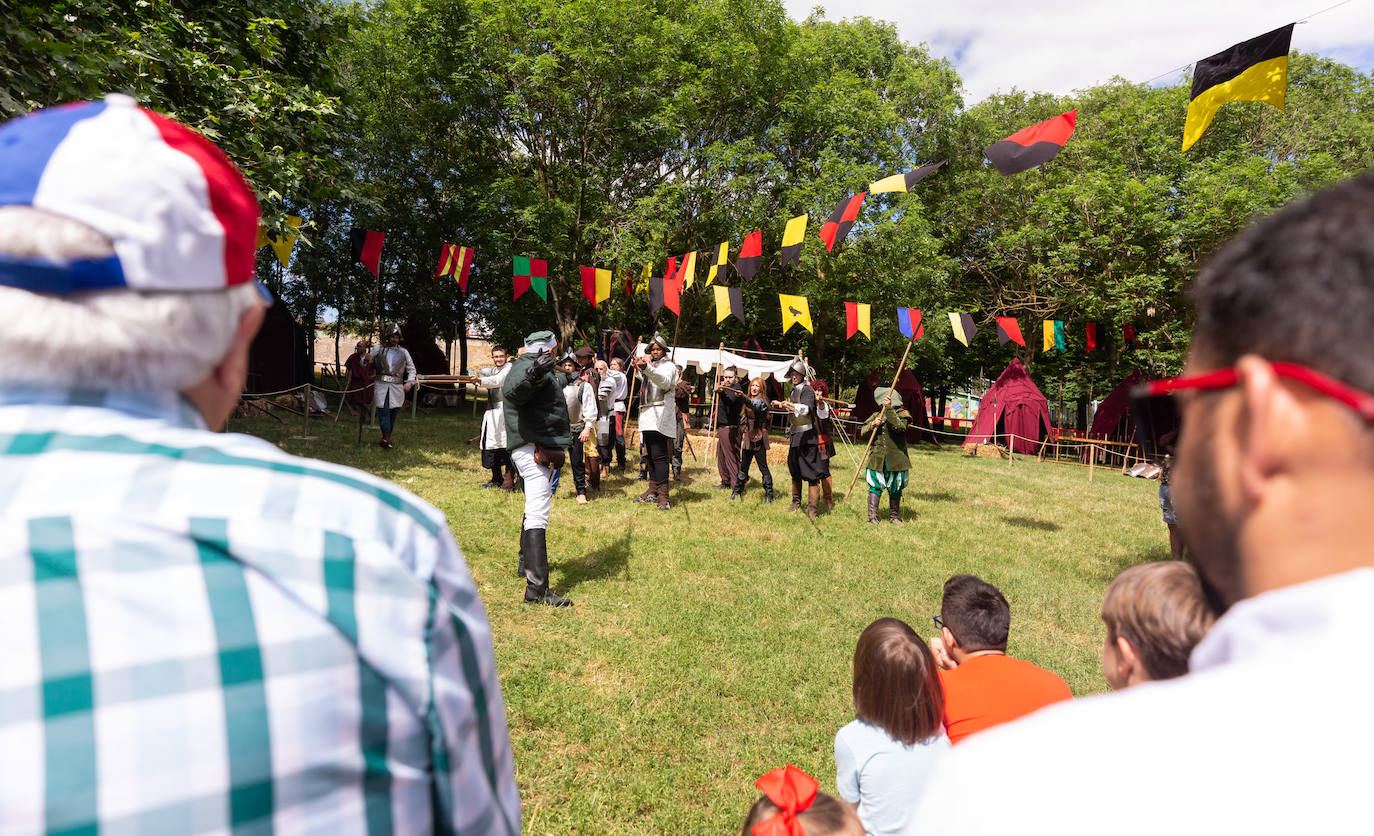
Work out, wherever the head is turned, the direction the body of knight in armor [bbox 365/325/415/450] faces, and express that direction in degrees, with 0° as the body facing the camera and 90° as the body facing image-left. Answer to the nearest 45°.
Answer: approximately 0°

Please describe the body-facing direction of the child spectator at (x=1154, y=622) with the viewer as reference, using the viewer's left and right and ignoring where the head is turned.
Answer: facing away from the viewer and to the left of the viewer

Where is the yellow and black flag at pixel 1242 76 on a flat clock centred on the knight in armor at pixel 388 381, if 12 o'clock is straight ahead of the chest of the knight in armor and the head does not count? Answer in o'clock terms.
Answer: The yellow and black flag is roughly at 11 o'clock from the knight in armor.

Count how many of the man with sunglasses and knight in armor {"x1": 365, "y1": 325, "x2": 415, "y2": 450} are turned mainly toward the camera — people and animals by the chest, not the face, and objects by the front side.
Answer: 1

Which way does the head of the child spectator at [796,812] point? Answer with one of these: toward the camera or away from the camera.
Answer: away from the camera

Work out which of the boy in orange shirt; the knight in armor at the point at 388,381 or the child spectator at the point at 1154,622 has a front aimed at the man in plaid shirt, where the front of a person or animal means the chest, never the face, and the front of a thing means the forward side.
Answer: the knight in armor

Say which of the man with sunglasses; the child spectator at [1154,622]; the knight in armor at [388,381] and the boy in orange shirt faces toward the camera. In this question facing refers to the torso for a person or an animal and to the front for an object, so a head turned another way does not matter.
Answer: the knight in armor

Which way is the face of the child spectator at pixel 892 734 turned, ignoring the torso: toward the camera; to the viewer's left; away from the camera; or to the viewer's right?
away from the camera

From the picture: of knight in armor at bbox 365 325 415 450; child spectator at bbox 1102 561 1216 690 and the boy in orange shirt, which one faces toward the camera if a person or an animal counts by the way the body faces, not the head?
the knight in armor

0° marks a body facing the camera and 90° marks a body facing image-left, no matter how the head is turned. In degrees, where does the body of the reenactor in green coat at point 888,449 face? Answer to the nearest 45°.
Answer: approximately 45°

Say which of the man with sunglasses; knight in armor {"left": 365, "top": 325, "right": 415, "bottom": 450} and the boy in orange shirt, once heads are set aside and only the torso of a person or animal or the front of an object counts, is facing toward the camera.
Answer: the knight in armor

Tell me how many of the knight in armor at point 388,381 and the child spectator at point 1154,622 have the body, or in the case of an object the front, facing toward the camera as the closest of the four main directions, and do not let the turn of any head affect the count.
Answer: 1

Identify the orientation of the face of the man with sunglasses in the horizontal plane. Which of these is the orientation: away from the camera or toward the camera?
away from the camera

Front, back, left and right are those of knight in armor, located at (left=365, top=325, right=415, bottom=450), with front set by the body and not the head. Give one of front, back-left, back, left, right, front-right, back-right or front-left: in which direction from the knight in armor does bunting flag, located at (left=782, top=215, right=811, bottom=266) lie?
front-left

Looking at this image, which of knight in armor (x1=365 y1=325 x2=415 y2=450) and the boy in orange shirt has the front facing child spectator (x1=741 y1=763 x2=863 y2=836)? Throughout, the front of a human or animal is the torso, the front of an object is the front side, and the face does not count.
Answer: the knight in armor
